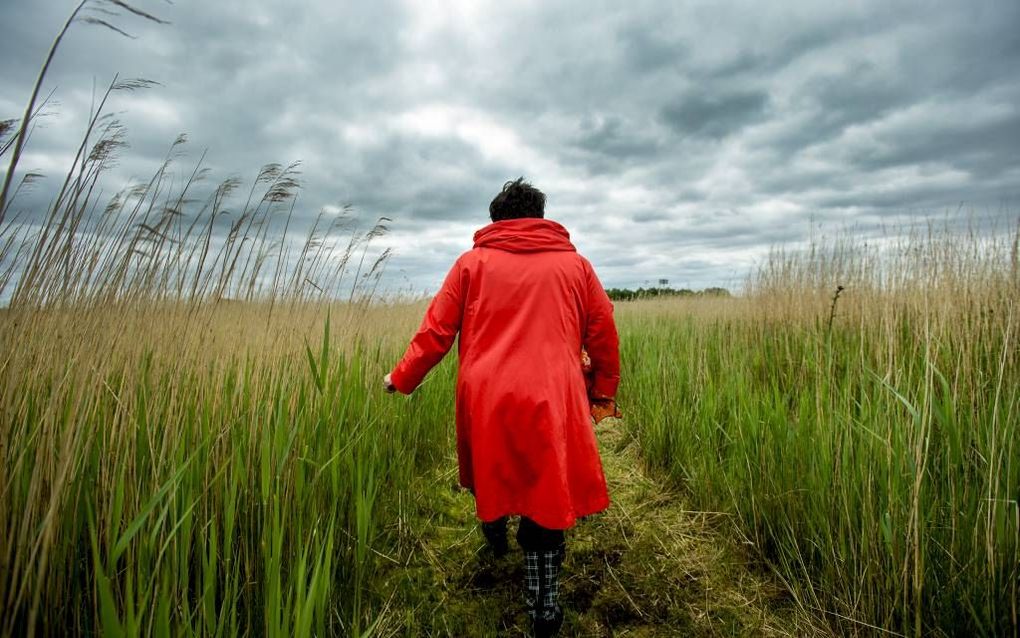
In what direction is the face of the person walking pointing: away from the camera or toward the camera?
away from the camera

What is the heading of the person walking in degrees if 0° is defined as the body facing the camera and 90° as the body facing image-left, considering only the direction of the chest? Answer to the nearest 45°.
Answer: approximately 180°
